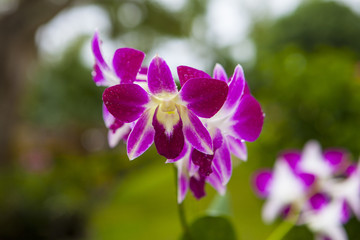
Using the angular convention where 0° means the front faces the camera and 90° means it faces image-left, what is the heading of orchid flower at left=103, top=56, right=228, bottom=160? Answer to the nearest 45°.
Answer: approximately 0°
